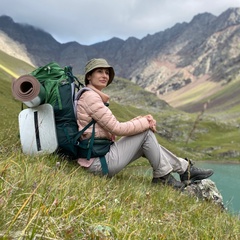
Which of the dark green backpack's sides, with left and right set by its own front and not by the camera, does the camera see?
left

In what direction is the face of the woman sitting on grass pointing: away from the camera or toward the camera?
toward the camera

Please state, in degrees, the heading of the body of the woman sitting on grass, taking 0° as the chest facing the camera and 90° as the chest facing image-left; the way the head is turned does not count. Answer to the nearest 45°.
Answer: approximately 270°
